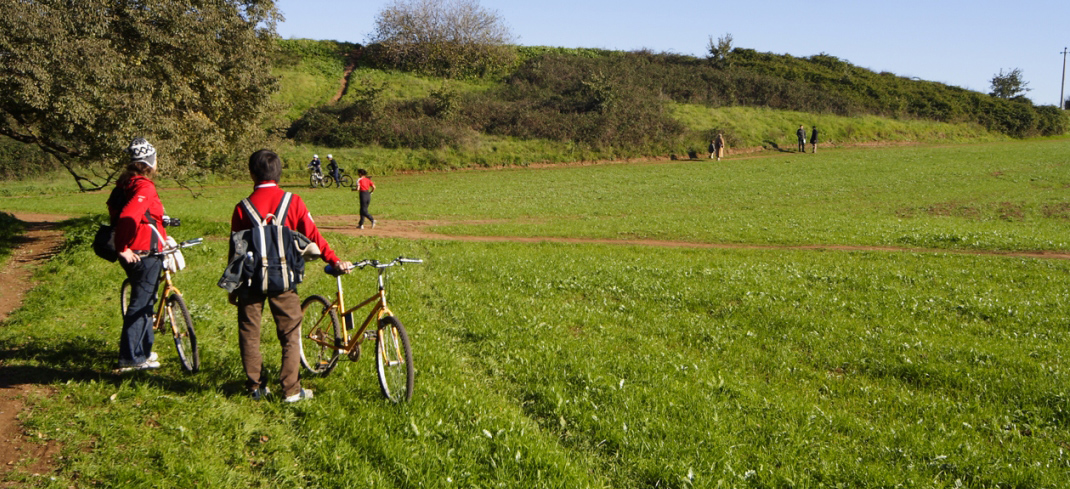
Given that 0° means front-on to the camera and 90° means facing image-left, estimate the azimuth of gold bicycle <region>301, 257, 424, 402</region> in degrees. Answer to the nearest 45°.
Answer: approximately 315°

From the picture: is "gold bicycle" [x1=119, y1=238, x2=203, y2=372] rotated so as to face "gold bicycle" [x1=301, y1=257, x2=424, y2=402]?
yes

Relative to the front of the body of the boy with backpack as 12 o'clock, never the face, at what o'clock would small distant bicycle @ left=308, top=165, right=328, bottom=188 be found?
The small distant bicycle is roughly at 12 o'clock from the boy with backpack.

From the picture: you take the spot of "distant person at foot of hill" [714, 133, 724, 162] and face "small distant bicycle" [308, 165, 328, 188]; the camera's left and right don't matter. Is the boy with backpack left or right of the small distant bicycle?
left

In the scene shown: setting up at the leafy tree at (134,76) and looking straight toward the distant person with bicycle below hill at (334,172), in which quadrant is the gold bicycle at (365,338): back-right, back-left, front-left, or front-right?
back-right

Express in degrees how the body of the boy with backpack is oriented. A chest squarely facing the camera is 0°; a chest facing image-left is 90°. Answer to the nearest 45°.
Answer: approximately 180°

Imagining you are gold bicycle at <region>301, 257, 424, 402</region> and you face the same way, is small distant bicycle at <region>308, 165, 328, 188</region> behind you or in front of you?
behind

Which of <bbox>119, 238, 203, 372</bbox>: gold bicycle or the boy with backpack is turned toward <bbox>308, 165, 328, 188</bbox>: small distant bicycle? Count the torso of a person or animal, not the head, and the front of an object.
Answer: the boy with backpack

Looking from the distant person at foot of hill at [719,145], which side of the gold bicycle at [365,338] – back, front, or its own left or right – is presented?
left

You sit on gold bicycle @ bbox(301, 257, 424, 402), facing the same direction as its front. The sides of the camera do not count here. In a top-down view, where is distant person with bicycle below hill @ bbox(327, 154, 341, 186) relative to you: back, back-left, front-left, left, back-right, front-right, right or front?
back-left

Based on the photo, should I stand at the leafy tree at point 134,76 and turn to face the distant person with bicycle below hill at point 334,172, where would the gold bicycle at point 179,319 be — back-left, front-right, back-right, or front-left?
back-right

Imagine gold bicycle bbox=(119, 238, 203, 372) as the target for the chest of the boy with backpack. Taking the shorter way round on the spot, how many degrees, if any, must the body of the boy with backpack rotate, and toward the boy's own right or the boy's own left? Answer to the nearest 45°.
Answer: approximately 45° to the boy's own left

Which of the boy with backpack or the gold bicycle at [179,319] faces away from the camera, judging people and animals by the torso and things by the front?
the boy with backpack
